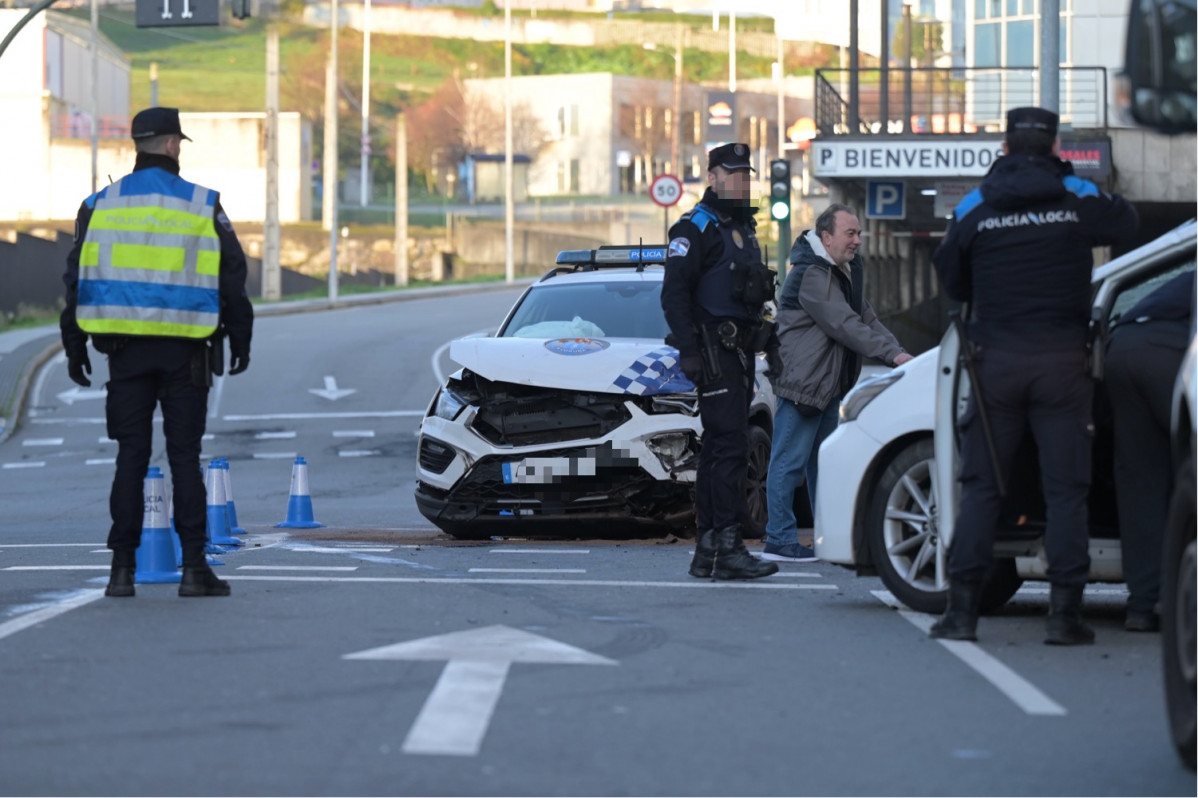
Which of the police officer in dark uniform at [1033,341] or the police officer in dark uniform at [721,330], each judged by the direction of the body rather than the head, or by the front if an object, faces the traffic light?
the police officer in dark uniform at [1033,341]

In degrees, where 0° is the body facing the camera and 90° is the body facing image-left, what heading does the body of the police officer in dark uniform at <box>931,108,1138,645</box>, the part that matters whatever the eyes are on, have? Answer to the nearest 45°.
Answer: approximately 180°

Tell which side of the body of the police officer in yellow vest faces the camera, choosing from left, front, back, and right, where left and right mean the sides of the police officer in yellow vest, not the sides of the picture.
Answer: back

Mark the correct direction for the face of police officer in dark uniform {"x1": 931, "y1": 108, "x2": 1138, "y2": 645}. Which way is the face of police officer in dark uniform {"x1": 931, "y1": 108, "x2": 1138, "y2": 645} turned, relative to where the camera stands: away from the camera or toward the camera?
away from the camera

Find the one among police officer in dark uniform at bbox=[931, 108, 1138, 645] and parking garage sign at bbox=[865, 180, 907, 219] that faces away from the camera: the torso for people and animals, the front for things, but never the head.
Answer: the police officer in dark uniform

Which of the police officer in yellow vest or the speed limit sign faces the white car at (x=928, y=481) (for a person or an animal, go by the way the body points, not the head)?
the speed limit sign

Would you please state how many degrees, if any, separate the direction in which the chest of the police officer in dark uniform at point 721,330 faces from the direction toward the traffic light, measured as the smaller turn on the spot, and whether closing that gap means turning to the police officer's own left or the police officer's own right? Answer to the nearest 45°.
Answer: approximately 135° to the police officer's own left

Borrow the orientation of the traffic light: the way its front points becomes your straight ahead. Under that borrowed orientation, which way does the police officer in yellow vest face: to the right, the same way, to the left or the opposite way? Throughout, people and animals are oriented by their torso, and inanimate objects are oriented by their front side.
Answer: the opposite way
